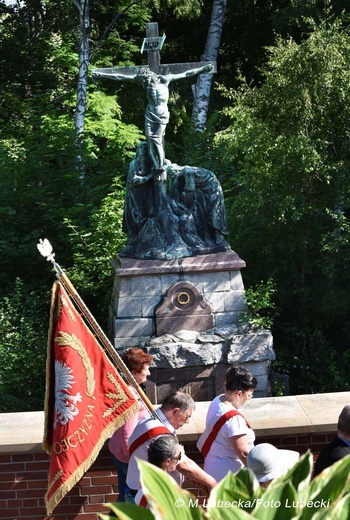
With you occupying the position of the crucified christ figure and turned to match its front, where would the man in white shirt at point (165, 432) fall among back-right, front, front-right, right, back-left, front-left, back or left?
front

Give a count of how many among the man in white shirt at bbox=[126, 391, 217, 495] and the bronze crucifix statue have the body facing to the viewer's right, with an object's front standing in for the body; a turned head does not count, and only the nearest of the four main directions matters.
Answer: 1

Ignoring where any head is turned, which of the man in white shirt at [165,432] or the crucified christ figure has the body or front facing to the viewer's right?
the man in white shirt

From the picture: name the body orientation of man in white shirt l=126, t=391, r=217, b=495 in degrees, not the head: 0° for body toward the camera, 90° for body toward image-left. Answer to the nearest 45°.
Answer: approximately 270°

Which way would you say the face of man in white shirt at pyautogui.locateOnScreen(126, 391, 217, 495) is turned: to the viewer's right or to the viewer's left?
to the viewer's right

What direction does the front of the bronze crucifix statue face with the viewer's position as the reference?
facing the viewer

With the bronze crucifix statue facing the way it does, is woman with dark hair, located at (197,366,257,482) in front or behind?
in front

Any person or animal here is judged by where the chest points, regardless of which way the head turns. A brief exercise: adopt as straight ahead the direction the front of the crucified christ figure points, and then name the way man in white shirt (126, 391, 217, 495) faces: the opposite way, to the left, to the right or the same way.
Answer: to the left

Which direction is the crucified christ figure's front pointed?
toward the camera
